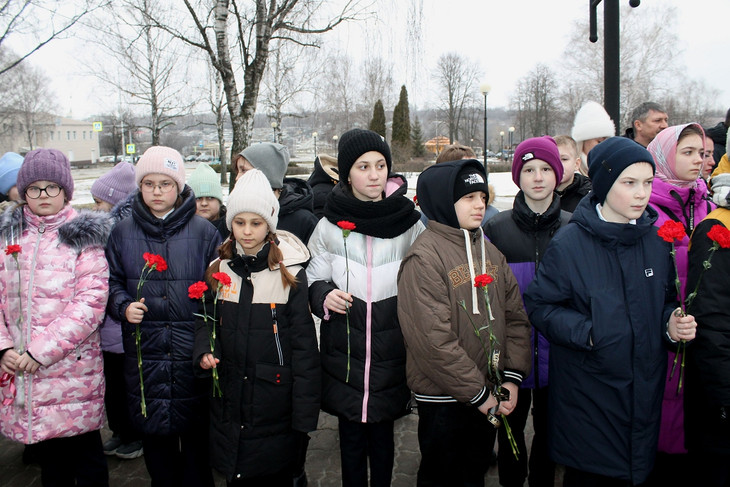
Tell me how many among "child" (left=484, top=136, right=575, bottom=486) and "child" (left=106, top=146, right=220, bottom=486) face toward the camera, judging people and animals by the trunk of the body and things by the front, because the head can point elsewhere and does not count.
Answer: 2

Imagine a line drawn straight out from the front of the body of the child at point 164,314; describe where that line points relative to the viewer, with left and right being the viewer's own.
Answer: facing the viewer

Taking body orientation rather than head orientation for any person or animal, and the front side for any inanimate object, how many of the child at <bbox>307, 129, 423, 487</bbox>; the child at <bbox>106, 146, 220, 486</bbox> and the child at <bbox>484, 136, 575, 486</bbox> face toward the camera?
3

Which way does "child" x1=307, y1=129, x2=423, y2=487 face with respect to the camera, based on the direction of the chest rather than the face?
toward the camera

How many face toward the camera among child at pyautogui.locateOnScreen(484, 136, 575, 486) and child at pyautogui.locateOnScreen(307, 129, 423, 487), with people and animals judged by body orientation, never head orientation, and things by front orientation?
2

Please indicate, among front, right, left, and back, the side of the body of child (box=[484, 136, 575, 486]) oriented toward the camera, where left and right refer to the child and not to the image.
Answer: front
